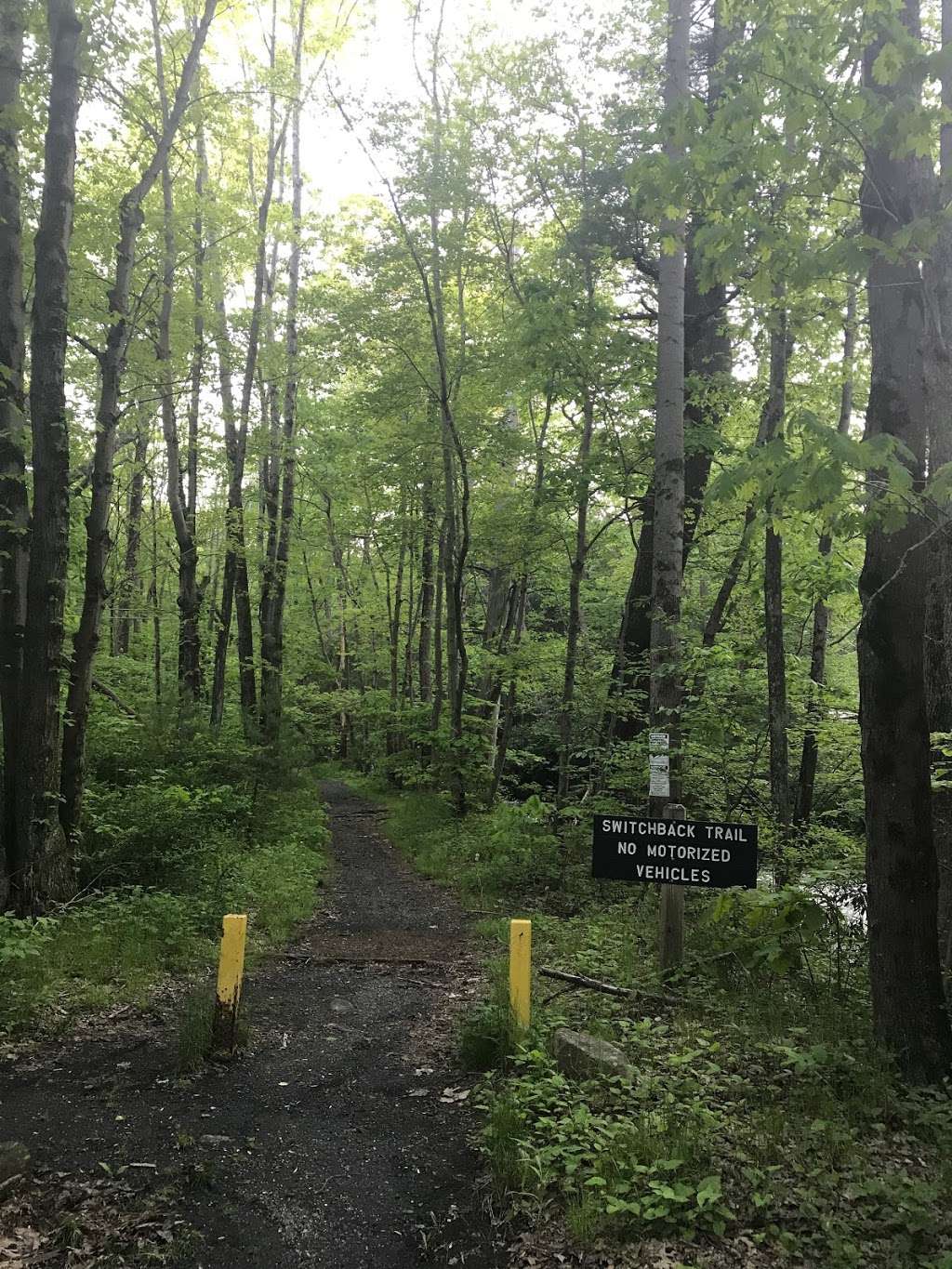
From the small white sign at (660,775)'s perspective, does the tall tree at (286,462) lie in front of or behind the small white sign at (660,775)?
behind

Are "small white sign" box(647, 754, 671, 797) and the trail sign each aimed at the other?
no

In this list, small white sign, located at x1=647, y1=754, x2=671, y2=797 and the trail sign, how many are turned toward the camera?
2

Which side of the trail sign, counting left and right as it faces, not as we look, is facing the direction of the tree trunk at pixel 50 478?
right

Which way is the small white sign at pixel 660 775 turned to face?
toward the camera

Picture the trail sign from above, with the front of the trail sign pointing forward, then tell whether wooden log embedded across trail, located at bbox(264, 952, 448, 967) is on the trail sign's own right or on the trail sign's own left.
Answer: on the trail sign's own right

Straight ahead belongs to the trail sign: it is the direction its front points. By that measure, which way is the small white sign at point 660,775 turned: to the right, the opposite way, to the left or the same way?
the same way

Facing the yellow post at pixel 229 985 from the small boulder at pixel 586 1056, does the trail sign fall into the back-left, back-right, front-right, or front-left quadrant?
back-right

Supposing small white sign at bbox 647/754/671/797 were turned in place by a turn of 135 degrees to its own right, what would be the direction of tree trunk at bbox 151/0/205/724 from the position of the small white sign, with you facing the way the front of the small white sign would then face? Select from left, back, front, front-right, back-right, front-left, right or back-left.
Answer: front

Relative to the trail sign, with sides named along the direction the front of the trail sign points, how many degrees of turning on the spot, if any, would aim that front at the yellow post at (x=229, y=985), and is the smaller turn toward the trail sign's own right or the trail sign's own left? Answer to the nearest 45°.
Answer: approximately 90° to the trail sign's own right

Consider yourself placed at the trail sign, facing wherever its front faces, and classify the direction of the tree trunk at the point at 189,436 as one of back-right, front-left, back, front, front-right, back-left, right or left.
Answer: back-right

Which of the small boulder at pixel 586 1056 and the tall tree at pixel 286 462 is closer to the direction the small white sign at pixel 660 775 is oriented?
the small boulder

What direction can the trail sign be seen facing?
toward the camera
